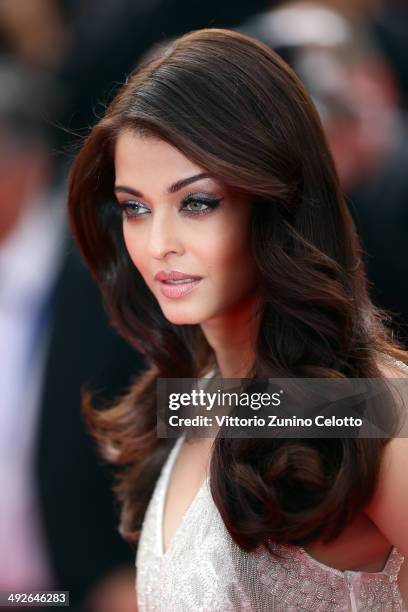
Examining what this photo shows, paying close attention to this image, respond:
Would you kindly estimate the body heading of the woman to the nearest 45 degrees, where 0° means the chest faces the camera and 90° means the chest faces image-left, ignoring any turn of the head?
approximately 45°
